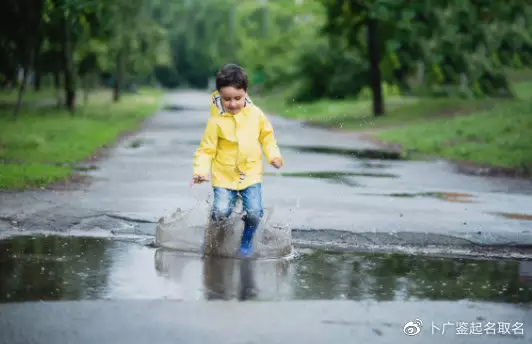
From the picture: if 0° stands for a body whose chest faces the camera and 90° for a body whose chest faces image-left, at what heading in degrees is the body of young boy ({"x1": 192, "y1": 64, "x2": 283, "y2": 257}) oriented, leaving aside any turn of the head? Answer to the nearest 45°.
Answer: approximately 0°

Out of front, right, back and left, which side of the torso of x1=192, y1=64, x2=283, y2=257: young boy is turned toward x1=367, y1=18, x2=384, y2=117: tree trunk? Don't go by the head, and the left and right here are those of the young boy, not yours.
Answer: back

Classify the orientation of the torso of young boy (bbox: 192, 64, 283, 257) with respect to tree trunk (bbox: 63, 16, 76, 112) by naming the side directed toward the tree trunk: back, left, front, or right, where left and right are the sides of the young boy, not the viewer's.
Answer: back
